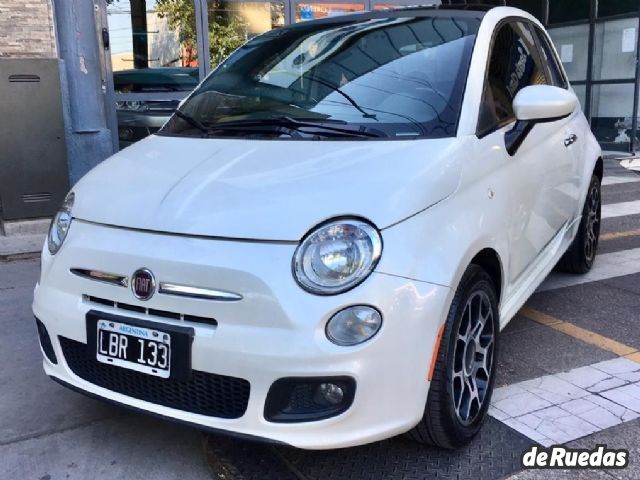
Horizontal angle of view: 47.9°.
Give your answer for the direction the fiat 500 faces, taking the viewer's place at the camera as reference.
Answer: facing the viewer and to the left of the viewer

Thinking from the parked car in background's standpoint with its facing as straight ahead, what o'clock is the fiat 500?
The fiat 500 is roughly at 12 o'clock from the parked car in background.

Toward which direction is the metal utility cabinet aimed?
toward the camera

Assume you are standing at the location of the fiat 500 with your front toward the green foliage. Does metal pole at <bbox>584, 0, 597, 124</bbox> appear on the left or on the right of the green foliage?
right

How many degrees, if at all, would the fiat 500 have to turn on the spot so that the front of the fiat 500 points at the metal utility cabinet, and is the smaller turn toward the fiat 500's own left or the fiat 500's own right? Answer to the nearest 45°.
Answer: approximately 90° to the fiat 500's own right

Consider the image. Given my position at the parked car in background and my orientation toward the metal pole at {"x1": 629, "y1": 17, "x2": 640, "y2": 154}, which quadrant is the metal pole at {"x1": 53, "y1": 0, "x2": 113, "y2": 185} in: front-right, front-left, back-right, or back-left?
back-right

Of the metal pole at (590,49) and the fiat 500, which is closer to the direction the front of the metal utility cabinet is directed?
the fiat 500

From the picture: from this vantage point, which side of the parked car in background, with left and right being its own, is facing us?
front

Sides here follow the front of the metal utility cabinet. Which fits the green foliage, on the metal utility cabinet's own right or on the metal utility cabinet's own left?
on the metal utility cabinet's own left

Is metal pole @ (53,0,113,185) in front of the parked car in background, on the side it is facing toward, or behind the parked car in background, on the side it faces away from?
in front

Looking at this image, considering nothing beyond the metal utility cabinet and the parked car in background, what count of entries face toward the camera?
2
